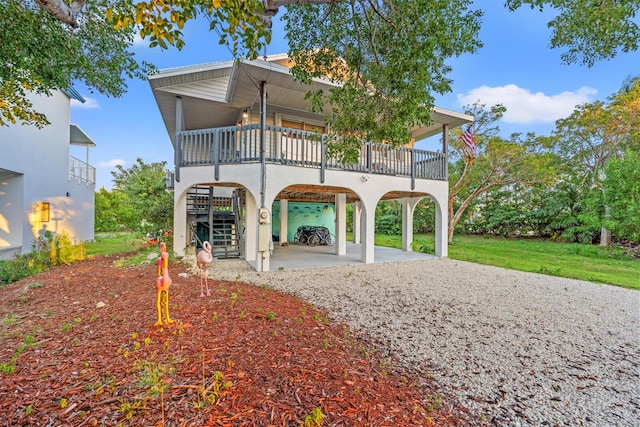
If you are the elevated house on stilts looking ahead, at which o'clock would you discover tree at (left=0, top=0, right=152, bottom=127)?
The tree is roughly at 3 o'clock from the elevated house on stilts.

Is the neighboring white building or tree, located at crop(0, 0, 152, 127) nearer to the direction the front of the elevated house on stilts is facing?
the tree

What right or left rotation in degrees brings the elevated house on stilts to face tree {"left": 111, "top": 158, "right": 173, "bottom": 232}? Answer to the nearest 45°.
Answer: approximately 180°

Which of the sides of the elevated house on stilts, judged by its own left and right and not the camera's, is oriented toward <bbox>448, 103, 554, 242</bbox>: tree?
left

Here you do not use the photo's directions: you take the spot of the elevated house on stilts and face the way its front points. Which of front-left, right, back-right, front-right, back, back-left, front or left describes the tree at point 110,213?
back

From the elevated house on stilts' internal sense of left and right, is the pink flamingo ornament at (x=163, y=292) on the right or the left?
on its right

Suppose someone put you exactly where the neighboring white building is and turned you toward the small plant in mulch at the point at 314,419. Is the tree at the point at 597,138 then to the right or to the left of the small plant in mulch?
left

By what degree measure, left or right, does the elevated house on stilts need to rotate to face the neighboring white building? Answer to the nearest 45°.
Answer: approximately 135° to its right

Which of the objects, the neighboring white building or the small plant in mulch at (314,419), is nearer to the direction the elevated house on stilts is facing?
the small plant in mulch

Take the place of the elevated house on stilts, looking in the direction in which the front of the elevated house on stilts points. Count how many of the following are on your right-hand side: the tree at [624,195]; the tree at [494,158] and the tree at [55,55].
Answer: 1
